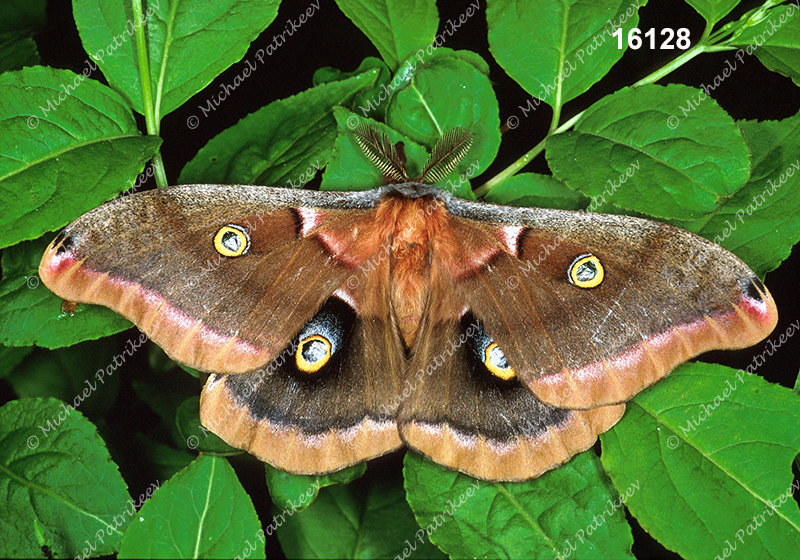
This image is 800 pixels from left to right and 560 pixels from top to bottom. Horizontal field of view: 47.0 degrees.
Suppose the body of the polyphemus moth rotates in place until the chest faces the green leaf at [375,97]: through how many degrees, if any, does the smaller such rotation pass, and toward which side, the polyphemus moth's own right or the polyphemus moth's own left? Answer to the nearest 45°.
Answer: approximately 45° to the polyphemus moth's own left

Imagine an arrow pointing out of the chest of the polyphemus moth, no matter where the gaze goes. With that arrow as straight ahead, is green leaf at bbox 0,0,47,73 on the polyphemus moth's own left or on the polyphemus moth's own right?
on the polyphemus moth's own left

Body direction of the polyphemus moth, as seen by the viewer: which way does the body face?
away from the camera

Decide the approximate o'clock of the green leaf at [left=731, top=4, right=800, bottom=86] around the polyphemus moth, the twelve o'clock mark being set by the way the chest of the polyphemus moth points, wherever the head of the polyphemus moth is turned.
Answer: The green leaf is roughly at 1 o'clock from the polyphemus moth.

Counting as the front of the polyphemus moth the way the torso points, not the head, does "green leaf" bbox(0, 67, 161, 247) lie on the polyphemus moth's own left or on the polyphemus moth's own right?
on the polyphemus moth's own left

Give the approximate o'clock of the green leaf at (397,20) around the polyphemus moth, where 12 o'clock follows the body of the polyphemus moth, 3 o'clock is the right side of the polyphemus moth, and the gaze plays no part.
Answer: The green leaf is roughly at 11 o'clock from the polyphemus moth.

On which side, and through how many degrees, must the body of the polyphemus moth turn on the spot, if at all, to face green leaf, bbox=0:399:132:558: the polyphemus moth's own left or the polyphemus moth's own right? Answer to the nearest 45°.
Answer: approximately 135° to the polyphemus moth's own left

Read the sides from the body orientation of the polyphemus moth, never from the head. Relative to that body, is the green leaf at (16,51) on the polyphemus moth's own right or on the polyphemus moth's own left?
on the polyphemus moth's own left
